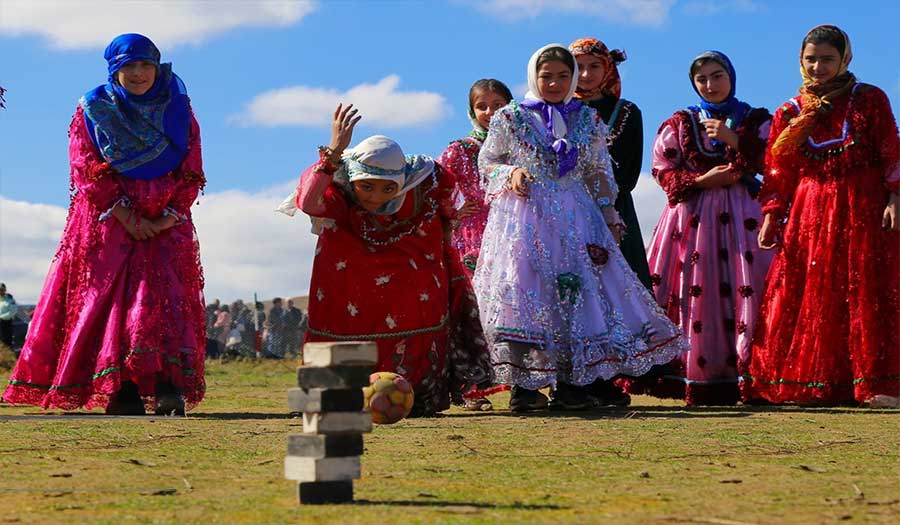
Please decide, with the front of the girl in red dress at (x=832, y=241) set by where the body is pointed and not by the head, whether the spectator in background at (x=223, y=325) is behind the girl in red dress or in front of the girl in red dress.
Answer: behind

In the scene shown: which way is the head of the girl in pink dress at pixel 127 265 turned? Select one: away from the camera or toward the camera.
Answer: toward the camera

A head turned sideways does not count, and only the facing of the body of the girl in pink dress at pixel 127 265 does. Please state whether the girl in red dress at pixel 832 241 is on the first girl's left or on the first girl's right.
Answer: on the first girl's left

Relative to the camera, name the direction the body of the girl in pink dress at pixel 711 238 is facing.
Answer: toward the camera

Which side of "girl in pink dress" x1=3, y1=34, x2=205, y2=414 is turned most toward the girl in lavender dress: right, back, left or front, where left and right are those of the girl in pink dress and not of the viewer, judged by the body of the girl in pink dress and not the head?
left

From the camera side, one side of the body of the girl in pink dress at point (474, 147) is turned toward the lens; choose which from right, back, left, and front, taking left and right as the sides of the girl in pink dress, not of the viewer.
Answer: front

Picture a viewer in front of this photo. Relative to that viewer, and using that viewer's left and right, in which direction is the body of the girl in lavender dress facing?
facing the viewer

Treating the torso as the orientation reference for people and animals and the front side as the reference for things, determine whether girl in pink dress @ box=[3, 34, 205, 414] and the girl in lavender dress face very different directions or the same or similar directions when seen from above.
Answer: same or similar directions

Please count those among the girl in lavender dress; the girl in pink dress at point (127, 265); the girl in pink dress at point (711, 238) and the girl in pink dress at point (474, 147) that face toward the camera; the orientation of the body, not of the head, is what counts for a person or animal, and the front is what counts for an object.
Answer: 4

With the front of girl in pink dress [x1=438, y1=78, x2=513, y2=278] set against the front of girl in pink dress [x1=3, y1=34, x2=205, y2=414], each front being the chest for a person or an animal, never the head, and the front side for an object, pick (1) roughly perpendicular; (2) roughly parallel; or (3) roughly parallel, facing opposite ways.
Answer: roughly parallel

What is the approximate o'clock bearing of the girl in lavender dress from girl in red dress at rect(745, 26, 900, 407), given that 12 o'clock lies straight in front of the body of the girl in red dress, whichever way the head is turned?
The girl in lavender dress is roughly at 2 o'clock from the girl in red dress.

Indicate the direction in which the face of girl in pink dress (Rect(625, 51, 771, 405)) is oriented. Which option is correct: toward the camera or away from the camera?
toward the camera

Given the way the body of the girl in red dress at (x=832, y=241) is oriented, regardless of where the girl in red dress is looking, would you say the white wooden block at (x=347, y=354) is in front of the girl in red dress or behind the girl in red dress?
in front

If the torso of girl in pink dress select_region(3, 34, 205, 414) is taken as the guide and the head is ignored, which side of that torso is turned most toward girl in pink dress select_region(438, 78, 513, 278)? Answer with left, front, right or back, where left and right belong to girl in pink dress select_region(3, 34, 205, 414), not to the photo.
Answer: left

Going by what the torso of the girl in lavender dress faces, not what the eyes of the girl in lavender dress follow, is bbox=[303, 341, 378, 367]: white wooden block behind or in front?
in front

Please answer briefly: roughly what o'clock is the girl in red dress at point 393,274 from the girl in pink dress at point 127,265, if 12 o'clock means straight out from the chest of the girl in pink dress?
The girl in red dress is roughly at 10 o'clock from the girl in pink dress.

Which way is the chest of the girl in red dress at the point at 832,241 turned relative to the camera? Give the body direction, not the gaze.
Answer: toward the camera
